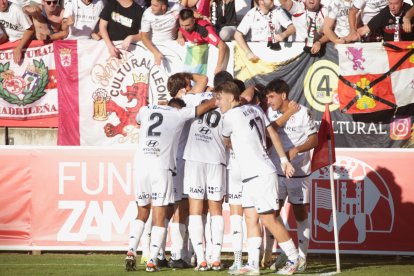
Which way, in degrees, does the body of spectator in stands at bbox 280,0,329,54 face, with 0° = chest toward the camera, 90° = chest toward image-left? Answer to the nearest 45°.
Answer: approximately 0°

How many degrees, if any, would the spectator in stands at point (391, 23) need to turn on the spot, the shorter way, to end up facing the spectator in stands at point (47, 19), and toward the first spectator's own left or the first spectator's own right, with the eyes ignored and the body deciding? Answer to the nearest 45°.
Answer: approximately 90° to the first spectator's own right

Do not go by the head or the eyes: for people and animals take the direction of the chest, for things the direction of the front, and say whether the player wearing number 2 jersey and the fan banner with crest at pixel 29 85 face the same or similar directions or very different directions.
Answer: very different directions

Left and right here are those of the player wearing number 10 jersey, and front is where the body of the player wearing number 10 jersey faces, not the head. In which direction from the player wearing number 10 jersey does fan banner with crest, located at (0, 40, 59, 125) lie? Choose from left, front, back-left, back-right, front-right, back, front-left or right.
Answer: front-left

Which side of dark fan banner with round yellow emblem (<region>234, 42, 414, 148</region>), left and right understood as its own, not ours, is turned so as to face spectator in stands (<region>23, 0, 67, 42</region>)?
right

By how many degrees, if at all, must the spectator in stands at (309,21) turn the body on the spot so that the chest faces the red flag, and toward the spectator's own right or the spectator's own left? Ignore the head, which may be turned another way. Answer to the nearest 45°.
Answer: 0° — they already face it

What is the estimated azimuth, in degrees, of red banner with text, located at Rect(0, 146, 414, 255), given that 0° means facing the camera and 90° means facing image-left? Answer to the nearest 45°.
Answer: approximately 0°

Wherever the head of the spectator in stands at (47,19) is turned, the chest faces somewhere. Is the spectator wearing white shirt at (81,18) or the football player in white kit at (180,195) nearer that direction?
the football player in white kit

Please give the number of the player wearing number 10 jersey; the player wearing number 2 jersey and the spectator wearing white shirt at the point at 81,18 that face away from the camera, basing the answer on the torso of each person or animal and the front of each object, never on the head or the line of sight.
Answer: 2
